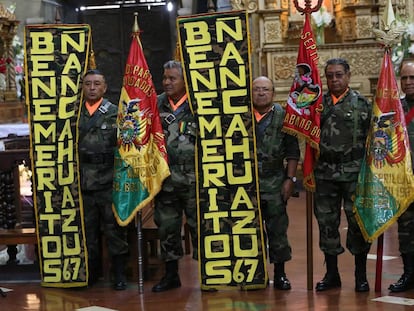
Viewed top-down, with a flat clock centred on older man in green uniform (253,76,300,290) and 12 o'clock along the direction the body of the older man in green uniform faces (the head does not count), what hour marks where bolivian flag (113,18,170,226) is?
The bolivian flag is roughly at 3 o'clock from the older man in green uniform.

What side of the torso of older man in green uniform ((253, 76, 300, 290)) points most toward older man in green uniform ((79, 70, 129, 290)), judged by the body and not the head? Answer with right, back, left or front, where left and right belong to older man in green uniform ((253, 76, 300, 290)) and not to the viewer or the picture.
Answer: right

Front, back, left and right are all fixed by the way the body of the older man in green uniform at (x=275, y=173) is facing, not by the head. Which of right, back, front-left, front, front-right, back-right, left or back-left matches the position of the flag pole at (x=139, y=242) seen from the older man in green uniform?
right

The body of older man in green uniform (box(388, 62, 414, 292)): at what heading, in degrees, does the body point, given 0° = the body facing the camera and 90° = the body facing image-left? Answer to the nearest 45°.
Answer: approximately 45°

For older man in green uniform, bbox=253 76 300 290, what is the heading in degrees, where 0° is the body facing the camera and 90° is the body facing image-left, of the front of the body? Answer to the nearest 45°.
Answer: approximately 0°

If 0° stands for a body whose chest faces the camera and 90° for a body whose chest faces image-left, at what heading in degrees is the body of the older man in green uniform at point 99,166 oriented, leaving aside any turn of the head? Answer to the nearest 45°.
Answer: approximately 0°

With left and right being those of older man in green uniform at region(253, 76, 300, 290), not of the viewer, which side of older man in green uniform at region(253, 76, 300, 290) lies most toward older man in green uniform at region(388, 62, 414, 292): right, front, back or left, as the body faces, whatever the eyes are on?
left

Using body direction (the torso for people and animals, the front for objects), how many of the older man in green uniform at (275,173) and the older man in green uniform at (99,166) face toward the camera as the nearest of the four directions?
2

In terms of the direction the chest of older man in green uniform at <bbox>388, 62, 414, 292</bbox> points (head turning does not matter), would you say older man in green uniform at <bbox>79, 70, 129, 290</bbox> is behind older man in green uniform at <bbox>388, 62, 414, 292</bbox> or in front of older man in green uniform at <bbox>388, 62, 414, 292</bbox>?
in front

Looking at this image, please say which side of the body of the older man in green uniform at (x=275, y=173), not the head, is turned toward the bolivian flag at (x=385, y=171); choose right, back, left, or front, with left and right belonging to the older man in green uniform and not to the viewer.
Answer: left
